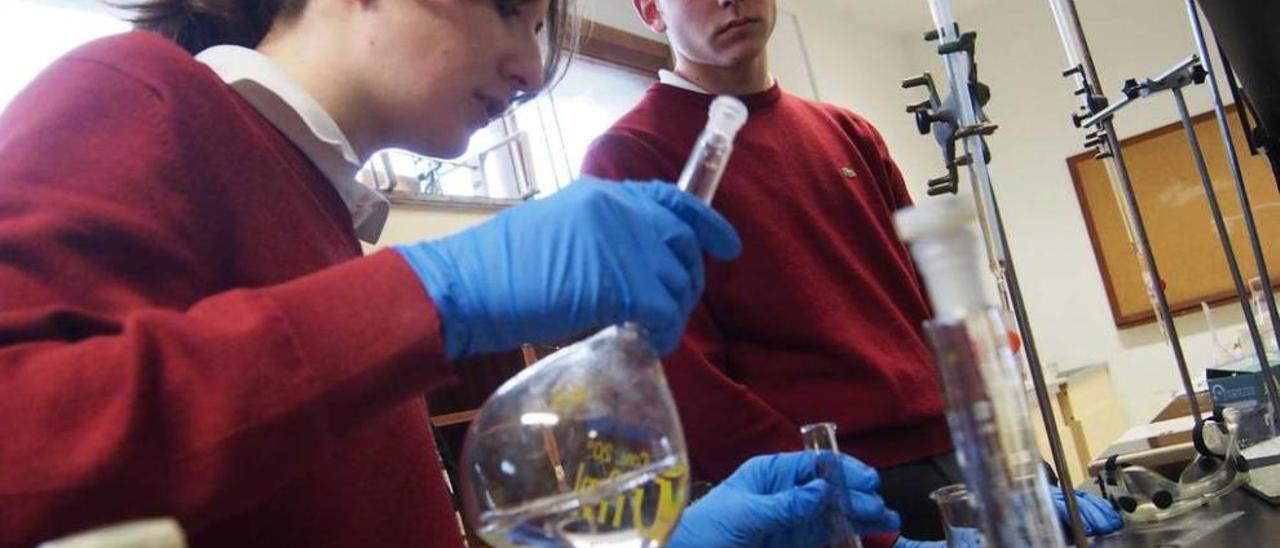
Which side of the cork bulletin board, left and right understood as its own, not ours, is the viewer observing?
front

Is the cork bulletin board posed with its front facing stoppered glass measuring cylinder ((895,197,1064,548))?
yes

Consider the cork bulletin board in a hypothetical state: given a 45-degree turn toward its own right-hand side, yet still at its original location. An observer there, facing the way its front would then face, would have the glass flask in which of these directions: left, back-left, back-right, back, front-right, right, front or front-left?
front-left
